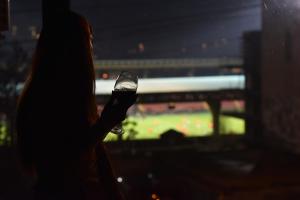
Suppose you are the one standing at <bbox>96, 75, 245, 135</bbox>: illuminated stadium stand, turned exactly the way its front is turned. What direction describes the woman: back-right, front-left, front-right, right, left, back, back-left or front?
front

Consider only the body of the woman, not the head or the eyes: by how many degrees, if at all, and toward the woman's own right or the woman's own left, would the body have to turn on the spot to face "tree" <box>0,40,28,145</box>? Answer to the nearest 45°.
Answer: approximately 45° to the woman's own left

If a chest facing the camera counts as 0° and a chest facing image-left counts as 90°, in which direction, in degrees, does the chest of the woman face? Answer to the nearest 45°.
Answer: approximately 225°

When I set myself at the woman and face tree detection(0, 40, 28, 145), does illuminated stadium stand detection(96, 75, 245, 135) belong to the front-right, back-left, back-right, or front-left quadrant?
front-right

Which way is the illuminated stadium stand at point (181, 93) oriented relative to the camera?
toward the camera

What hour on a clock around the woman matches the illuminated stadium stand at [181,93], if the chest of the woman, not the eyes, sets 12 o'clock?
The illuminated stadium stand is roughly at 11 o'clock from the woman.

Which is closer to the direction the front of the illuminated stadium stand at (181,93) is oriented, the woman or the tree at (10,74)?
the woman

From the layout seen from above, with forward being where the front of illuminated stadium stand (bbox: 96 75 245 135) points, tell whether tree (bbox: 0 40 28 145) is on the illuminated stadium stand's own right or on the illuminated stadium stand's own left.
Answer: on the illuminated stadium stand's own right

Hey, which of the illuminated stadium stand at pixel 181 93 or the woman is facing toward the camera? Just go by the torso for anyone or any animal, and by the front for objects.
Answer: the illuminated stadium stand

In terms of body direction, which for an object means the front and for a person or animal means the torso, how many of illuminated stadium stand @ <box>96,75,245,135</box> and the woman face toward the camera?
1
